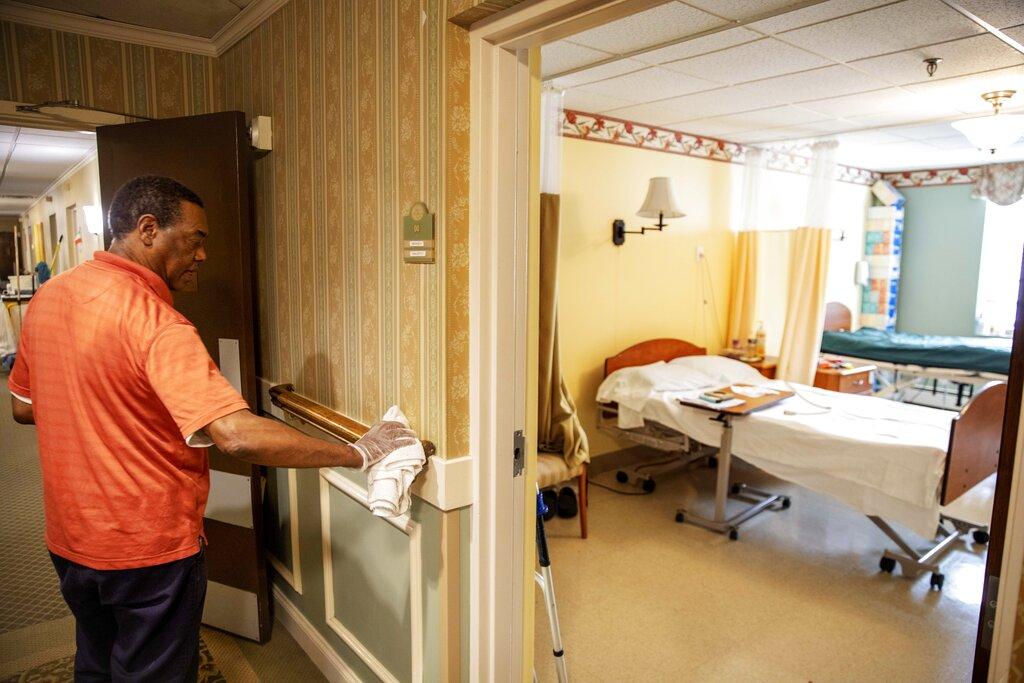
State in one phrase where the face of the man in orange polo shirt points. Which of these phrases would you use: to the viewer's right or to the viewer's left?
to the viewer's right

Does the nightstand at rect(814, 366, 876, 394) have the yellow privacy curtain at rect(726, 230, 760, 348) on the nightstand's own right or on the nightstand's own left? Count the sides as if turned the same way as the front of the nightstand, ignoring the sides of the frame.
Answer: on the nightstand's own right

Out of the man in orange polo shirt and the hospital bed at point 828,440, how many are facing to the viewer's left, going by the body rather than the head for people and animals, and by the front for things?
0

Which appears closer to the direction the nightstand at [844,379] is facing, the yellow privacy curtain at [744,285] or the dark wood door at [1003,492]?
the dark wood door

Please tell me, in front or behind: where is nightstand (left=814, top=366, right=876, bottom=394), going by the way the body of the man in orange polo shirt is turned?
in front

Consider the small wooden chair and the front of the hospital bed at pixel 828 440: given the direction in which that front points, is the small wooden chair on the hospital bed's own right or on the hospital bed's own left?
on the hospital bed's own right

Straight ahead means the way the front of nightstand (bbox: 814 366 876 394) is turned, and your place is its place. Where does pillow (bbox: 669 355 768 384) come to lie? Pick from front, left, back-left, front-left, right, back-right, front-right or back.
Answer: right

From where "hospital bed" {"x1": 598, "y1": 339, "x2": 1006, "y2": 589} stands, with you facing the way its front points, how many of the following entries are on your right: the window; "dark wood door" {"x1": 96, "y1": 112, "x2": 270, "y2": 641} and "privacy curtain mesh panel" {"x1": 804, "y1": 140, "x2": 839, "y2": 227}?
1

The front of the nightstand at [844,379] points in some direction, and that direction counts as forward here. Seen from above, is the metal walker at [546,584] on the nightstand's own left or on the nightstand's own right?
on the nightstand's own right

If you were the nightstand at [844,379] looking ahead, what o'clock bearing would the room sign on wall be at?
The room sign on wall is roughly at 2 o'clock from the nightstand.

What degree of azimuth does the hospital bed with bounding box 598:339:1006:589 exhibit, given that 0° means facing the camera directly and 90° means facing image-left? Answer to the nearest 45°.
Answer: approximately 315°

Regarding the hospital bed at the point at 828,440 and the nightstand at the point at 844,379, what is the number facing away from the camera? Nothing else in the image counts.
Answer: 0

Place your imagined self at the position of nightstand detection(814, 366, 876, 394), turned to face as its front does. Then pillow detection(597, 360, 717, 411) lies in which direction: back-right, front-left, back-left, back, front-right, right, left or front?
right

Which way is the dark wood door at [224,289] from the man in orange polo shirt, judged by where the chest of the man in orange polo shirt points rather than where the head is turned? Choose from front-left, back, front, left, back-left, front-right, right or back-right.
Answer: front-left

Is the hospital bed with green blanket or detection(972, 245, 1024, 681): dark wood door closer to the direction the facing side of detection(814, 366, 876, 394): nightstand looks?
the dark wood door

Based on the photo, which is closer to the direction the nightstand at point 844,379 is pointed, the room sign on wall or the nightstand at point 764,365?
the room sign on wall

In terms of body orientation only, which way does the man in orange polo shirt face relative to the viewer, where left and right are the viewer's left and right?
facing away from the viewer and to the right of the viewer
